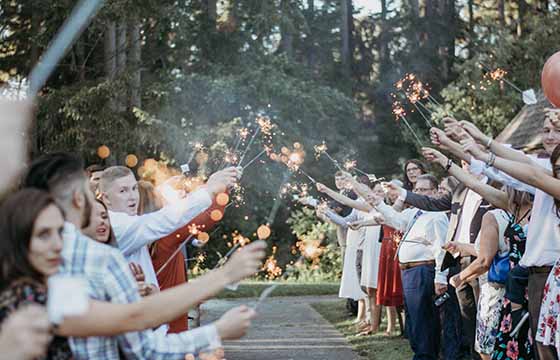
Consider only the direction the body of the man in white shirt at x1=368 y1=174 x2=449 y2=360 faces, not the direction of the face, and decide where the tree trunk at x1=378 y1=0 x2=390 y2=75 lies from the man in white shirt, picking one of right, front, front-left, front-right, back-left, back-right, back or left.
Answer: back-right

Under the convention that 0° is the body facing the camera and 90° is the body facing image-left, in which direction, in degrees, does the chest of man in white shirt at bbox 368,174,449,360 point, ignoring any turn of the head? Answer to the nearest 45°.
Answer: approximately 45°

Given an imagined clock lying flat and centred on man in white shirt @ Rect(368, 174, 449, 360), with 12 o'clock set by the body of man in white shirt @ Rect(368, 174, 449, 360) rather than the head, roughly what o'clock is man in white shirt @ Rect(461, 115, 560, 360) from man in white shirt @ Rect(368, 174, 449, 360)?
man in white shirt @ Rect(461, 115, 560, 360) is roughly at 10 o'clock from man in white shirt @ Rect(368, 174, 449, 360).

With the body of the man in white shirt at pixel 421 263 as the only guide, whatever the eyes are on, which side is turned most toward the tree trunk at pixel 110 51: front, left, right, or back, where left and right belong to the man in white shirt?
right

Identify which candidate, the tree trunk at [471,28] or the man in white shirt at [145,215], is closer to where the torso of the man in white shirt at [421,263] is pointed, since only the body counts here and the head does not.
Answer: the man in white shirt
